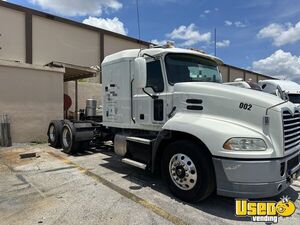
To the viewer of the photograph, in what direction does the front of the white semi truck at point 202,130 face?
facing the viewer and to the right of the viewer
